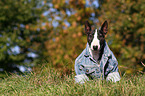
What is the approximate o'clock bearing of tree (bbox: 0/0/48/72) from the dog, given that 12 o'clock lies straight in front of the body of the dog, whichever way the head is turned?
The tree is roughly at 5 o'clock from the dog.

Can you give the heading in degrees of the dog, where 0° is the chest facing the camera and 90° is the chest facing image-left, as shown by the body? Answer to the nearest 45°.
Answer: approximately 0°

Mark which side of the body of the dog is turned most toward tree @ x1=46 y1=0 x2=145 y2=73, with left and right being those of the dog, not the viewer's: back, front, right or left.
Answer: back
